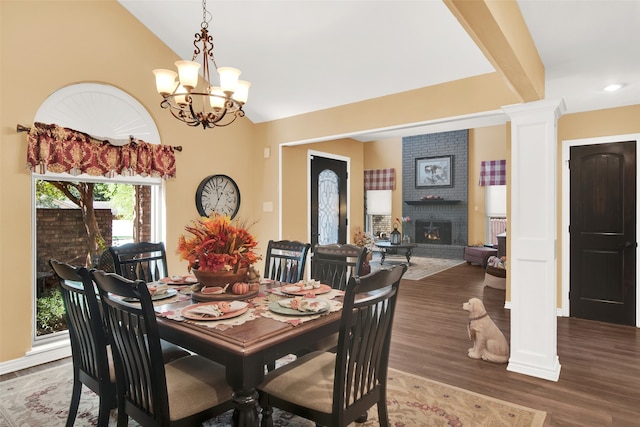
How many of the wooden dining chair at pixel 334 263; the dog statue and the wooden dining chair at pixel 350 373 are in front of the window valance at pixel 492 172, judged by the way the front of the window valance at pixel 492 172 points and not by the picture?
3

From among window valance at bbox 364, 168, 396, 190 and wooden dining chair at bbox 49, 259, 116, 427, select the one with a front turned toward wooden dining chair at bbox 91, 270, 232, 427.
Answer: the window valance

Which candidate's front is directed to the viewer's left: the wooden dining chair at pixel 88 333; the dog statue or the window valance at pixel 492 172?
the dog statue

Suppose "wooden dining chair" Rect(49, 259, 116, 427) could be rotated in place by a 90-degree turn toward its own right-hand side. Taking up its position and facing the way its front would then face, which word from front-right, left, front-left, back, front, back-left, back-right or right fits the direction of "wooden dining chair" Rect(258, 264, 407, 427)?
front

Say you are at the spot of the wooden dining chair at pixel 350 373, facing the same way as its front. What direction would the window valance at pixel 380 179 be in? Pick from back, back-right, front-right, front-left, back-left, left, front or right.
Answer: front-right

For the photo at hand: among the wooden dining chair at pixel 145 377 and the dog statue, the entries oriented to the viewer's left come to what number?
1

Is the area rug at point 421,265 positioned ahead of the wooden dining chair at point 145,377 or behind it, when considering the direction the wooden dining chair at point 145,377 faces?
ahead

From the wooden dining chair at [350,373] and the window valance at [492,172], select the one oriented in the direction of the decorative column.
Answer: the window valance
